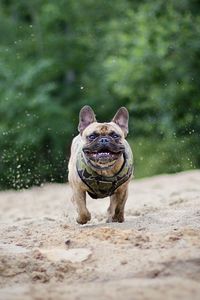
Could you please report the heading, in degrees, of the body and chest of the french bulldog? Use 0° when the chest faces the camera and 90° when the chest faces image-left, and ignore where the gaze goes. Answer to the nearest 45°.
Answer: approximately 0°
